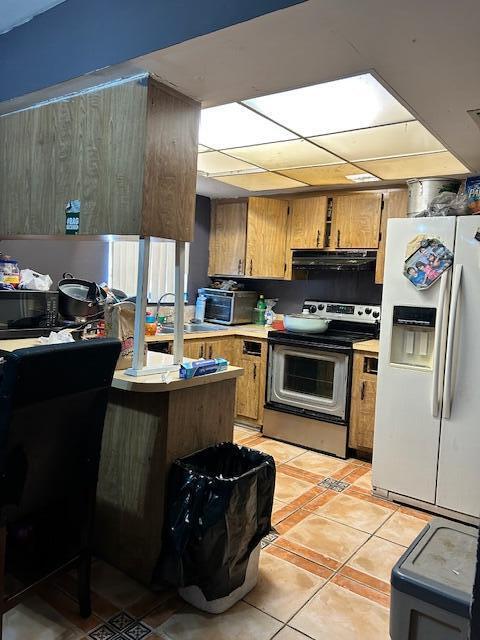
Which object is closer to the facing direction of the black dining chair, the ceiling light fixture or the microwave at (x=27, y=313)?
the microwave

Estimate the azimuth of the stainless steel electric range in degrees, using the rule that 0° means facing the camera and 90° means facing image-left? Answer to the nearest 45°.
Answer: approximately 45°

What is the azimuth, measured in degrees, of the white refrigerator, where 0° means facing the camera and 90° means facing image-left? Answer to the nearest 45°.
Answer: approximately 45°

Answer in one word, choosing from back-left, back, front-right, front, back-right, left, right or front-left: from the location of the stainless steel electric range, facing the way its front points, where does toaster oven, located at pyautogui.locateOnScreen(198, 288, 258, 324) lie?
right

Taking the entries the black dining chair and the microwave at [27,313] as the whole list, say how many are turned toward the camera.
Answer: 1

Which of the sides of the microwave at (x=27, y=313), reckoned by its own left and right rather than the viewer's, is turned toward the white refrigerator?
left

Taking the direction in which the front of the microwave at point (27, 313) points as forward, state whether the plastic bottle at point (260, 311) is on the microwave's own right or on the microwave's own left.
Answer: on the microwave's own left

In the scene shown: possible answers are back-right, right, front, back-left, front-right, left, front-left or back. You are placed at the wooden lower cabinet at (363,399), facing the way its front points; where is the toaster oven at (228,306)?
right

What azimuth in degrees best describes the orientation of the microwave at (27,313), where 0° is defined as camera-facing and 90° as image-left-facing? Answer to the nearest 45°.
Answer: approximately 0°

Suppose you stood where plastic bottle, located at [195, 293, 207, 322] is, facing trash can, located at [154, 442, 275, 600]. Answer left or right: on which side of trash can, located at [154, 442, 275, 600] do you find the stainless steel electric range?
left

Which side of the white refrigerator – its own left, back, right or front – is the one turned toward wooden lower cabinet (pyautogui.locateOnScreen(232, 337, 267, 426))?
right

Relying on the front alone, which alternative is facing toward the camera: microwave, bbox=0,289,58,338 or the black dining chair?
the microwave

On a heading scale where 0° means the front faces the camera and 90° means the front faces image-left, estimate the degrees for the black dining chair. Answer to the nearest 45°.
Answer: approximately 135°

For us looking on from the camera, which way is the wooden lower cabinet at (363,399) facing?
facing the viewer and to the left of the viewer
